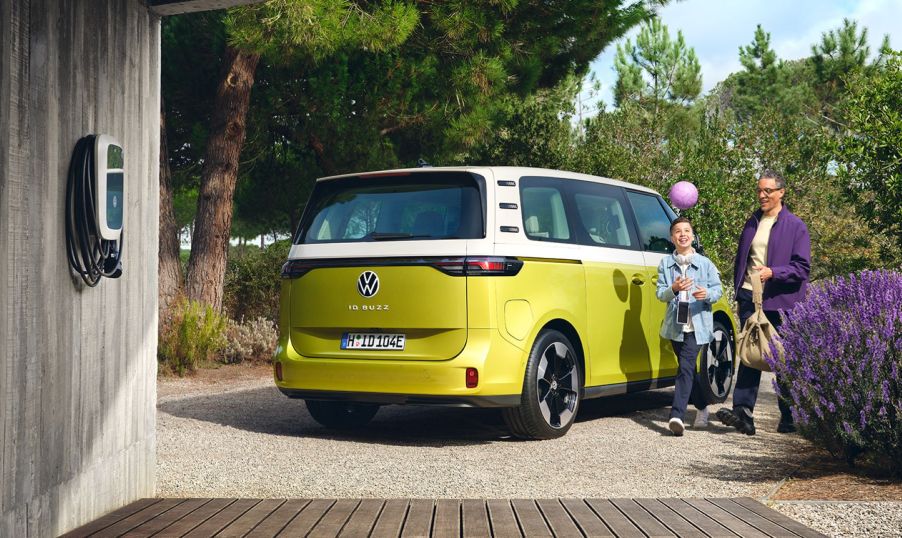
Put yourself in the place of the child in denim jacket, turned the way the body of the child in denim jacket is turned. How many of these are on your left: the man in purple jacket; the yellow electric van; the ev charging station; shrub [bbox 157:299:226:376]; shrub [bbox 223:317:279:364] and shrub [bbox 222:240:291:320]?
1

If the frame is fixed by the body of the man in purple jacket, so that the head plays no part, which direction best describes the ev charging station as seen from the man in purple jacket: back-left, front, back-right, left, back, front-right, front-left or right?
front

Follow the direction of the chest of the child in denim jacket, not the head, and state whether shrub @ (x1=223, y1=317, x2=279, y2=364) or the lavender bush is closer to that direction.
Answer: the lavender bush

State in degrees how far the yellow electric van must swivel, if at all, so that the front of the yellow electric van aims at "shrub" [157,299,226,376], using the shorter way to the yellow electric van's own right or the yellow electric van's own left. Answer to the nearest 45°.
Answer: approximately 90° to the yellow electric van's own left

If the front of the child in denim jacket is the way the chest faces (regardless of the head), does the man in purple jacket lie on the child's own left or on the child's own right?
on the child's own left

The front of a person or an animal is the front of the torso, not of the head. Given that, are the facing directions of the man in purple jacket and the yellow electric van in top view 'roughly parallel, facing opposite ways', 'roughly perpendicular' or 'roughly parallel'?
roughly parallel, facing opposite ways

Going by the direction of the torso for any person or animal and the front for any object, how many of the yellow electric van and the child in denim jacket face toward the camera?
1

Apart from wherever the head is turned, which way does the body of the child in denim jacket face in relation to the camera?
toward the camera

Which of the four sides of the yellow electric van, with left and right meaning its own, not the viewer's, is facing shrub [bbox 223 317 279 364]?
left

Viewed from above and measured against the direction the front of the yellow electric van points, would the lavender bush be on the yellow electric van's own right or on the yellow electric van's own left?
on the yellow electric van's own right

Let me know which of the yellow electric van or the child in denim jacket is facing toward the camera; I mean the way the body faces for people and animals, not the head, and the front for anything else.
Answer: the child in denim jacket
